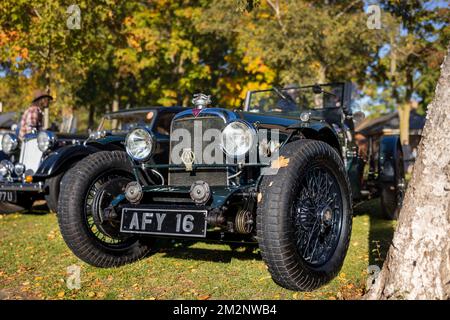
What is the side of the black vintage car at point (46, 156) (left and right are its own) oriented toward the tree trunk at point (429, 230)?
left

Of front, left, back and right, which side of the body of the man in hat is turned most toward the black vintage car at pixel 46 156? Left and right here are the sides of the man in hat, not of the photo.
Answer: right

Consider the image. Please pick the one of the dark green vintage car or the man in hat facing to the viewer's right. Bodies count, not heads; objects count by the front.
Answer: the man in hat

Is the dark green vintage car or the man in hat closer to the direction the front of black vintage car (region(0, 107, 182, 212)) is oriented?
the dark green vintage car

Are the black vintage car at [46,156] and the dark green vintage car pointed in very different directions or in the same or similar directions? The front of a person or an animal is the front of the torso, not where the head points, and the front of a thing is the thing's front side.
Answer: same or similar directions

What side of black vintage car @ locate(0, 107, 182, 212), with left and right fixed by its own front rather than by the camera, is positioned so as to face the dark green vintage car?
left

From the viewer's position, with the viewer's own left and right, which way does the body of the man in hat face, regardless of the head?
facing to the right of the viewer

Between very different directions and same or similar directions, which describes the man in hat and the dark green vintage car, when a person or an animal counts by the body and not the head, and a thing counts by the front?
very different directions

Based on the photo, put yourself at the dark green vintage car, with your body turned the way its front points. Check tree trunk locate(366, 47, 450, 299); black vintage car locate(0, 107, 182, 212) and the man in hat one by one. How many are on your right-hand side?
2

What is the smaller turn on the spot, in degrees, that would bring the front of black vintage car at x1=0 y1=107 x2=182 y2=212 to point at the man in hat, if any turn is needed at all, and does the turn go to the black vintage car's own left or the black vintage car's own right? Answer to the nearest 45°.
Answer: approximately 135° to the black vintage car's own right

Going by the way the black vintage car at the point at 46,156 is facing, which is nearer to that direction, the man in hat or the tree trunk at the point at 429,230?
the tree trunk

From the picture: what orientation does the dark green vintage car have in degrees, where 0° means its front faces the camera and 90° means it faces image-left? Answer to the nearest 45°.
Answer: approximately 45°

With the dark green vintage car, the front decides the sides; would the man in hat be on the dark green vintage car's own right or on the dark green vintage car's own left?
on the dark green vintage car's own right

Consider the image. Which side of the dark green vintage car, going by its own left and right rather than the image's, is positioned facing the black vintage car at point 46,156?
right

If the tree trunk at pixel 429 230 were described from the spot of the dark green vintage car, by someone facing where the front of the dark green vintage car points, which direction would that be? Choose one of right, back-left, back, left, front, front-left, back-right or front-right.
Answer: left
